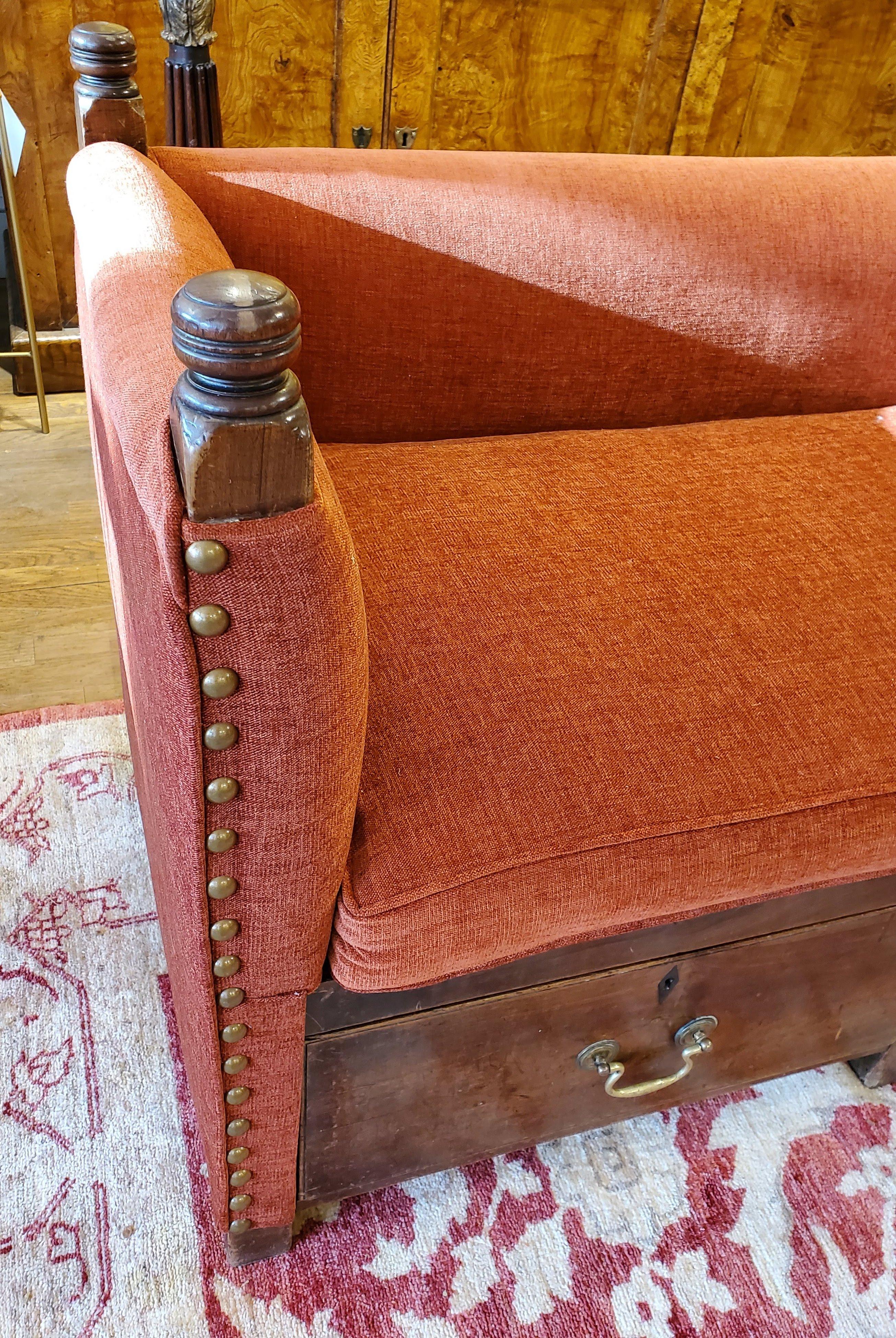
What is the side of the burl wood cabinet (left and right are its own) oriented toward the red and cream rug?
front

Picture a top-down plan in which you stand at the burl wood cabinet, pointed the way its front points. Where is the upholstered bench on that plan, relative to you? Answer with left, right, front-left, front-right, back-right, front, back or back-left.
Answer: front

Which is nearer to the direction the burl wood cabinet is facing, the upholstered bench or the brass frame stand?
the upholstered bench

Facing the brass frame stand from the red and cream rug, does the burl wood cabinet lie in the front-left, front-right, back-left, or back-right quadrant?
front-right

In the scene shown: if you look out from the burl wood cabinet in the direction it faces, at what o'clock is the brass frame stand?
The brass frame stand is roughly at 2 o'clock from the burl wood cabinet.

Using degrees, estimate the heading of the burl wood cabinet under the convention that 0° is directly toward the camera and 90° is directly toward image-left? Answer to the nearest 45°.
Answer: approximately 0°

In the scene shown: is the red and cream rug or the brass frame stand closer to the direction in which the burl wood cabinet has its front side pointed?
the red and cream rug
